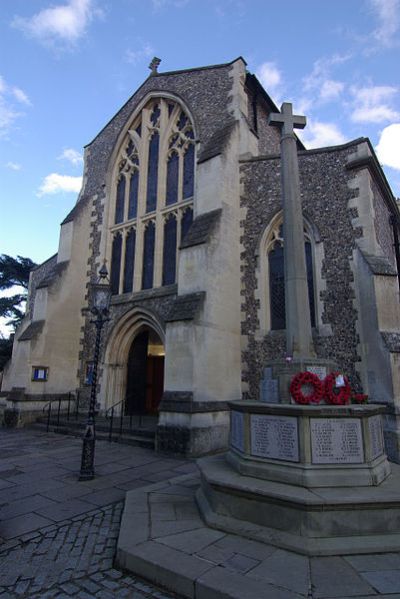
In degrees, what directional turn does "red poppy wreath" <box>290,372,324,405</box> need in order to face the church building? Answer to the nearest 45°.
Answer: approximately 135° to its right

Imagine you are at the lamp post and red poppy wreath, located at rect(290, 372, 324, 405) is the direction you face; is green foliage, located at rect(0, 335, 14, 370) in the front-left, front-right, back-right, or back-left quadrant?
back-left

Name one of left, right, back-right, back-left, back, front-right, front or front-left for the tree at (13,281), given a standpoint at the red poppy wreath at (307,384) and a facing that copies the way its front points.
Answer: back-right

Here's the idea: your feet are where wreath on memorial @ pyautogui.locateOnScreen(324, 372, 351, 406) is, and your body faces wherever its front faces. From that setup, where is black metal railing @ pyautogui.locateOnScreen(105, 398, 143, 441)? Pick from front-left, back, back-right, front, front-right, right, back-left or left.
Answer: back-right

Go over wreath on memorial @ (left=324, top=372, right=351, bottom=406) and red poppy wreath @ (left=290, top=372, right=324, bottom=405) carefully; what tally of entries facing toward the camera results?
2

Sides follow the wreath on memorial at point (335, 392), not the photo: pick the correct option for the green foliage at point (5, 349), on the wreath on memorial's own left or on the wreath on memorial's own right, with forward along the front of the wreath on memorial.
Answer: on the wreath on memorial's own right

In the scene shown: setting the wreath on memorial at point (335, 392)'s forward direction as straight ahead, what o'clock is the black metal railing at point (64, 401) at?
The black metal railing is roughly at 4 o'clock from the wreath on memorial.

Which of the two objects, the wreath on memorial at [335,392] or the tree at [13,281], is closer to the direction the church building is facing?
the wreath on memorial
